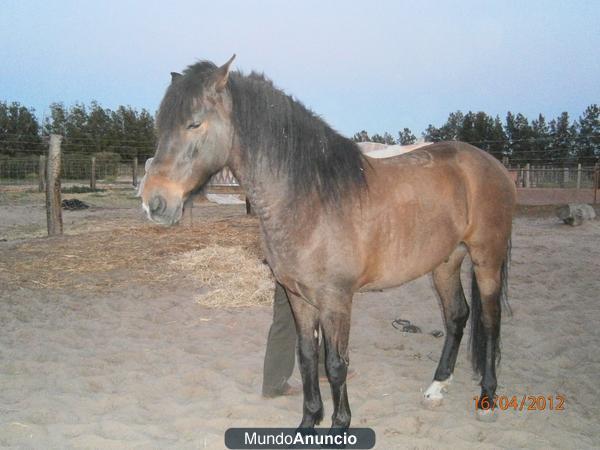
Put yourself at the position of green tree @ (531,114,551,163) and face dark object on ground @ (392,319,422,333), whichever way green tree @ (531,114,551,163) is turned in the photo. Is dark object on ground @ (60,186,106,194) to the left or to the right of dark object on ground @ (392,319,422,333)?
right

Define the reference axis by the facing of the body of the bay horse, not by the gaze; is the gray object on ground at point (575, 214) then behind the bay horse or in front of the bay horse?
behind

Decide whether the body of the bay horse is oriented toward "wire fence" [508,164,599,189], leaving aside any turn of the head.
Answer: no

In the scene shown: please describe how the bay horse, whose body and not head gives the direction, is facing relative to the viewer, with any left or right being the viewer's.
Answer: facing the viewer and to the left of the viewer

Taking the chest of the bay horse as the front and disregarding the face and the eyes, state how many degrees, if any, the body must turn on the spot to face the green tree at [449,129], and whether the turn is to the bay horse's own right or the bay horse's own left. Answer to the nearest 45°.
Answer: approximately 135° to the bay horse's own right

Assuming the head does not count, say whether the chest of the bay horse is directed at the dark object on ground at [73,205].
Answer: no

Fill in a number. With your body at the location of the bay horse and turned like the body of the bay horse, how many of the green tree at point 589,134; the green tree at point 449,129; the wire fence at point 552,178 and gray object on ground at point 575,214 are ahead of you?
0

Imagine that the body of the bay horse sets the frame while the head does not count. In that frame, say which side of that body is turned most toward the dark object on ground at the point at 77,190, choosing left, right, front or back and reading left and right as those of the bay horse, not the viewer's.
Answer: right

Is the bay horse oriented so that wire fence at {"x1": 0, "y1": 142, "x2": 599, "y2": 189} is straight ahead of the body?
no

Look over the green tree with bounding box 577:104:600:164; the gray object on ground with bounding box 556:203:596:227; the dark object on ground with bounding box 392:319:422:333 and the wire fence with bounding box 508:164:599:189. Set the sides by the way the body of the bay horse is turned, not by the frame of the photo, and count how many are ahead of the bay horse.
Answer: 0

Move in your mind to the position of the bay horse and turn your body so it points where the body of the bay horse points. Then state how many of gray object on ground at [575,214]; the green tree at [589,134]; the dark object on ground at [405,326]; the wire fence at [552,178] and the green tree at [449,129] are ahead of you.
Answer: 0
